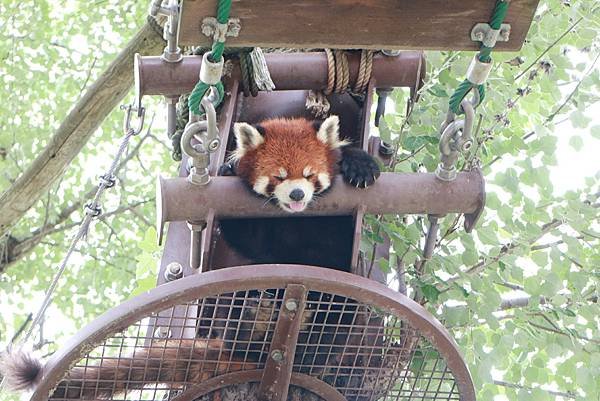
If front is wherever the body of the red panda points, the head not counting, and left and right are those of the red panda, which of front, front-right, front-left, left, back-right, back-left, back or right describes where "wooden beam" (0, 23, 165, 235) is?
back-right

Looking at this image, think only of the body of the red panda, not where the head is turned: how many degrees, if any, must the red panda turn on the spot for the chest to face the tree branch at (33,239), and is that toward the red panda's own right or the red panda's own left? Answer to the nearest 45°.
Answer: approximately 135° to the red panda's own right

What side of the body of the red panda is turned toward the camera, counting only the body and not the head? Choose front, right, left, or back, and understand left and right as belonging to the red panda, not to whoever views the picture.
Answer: front
